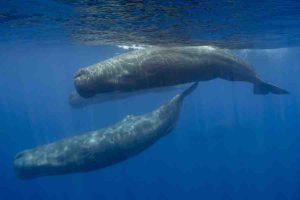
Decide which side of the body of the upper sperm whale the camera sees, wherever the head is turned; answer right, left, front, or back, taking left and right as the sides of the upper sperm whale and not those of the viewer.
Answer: left

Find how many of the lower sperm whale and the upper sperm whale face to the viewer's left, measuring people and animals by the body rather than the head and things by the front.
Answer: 2

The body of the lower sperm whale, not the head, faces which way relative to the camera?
to the viewer's left
